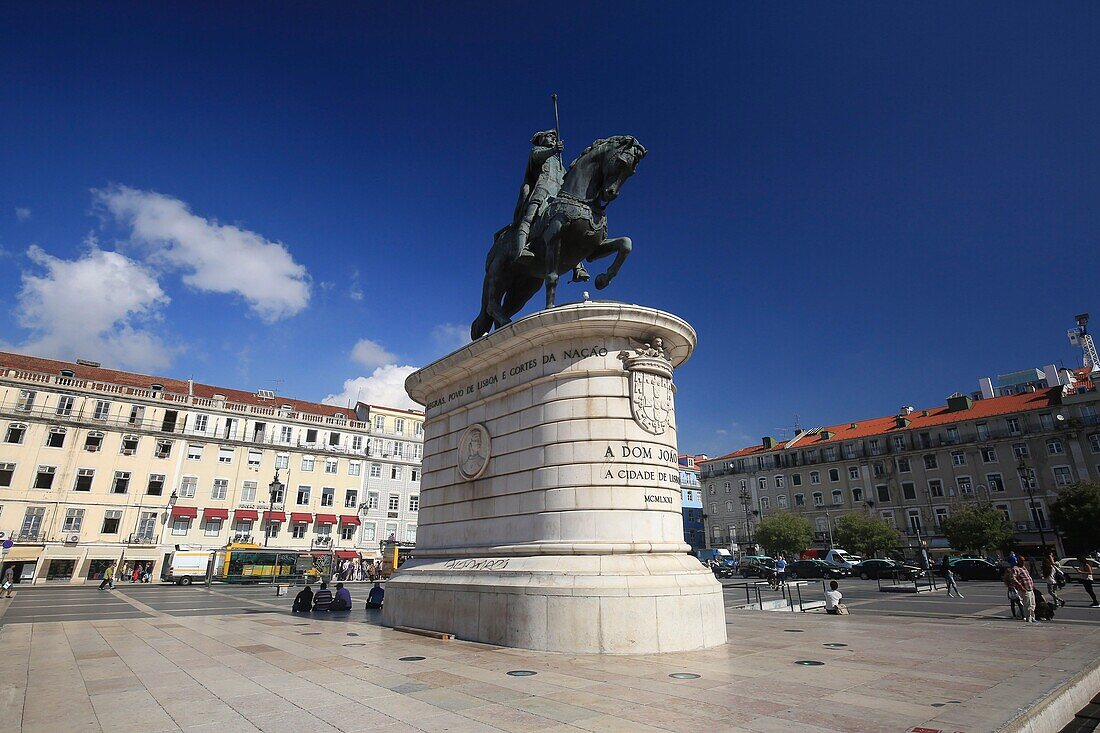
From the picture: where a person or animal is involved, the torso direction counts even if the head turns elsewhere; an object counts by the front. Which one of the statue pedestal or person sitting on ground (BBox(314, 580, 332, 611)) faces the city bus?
the person sitting on ground

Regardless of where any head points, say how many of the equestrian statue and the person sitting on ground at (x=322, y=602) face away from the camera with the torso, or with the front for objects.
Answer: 1

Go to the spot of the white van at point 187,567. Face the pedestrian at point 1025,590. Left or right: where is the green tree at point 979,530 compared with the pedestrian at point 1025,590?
left

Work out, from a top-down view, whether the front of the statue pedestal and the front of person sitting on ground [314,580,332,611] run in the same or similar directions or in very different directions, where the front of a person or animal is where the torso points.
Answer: very different directions

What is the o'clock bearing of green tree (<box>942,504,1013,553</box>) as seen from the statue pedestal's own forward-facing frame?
The green tree is roughly at 9 o'clock from the statue pedestal.

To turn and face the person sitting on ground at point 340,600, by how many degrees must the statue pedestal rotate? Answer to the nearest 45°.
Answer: approximately 180°

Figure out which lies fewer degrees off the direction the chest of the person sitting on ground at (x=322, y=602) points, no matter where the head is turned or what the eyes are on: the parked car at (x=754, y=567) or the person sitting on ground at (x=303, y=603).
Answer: the parked car

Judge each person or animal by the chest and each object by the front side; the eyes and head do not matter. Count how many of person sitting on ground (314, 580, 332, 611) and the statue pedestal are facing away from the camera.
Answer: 1

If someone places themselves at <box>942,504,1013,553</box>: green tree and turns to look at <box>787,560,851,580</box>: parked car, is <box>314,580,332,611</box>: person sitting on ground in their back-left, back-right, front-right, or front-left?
front-left

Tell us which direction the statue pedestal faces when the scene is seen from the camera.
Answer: facing the viewer and to the right of the viewer

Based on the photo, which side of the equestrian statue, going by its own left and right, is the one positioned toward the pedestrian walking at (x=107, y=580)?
back

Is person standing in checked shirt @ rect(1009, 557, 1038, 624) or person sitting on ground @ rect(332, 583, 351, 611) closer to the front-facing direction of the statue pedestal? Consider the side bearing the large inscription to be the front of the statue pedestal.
the person standing in checked shirt

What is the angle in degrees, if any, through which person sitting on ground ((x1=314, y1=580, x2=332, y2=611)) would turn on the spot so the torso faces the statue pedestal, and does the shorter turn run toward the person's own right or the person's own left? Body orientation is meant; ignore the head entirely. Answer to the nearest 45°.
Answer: approximately 135° to the person's own right

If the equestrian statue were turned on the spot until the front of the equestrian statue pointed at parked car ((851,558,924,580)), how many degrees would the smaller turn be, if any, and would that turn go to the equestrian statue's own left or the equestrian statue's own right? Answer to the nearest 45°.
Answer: approximately 90° to the equestrian statue's own left

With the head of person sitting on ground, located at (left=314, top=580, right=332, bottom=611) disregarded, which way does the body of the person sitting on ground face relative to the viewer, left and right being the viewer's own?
facing away from the viewer

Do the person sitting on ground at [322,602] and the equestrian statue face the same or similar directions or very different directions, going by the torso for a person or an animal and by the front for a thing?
very different directions
